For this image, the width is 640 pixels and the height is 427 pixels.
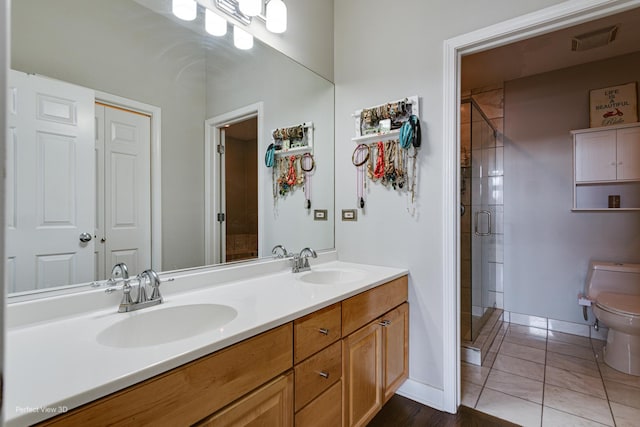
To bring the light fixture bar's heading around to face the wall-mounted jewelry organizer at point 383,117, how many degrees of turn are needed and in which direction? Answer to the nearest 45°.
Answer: approximately 45° to its left

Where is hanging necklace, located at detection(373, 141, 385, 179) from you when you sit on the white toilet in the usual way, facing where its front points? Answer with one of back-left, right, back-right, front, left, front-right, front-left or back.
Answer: front-right

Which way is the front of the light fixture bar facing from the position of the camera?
facing the viewer and to the right of the viewer

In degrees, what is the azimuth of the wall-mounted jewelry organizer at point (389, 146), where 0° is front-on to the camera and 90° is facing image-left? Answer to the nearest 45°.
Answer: approximately 45°

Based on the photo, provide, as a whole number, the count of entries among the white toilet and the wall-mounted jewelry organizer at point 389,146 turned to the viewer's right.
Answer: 0

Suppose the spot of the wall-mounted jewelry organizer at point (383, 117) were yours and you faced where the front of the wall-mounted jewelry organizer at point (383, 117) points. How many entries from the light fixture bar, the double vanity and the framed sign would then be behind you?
1

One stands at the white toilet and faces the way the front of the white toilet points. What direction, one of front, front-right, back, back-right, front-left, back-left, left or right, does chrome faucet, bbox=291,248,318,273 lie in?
front-right

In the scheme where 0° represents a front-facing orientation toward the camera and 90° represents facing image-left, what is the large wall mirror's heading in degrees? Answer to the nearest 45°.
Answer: approximately 315°
